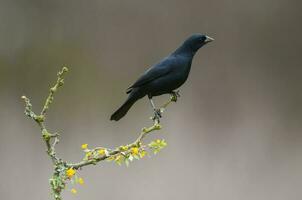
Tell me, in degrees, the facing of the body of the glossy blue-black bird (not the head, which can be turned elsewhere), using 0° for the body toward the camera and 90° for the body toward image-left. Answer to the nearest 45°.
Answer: approximately 270°

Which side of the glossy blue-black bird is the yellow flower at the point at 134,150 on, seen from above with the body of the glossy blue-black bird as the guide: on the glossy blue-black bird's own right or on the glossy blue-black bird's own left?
on the glossy blue-black bird's own right
